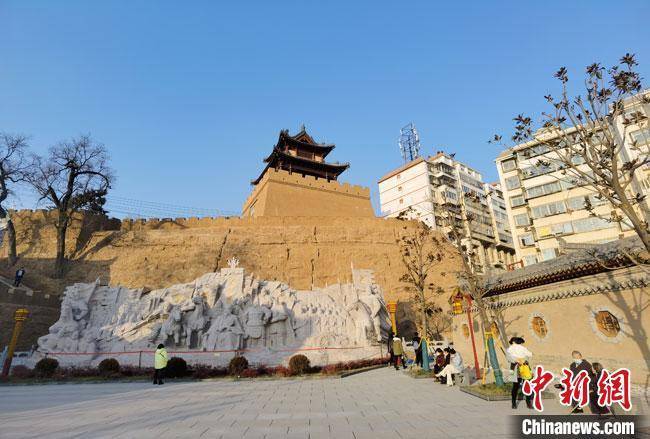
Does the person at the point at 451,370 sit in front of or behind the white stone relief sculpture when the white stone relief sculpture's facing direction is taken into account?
in front

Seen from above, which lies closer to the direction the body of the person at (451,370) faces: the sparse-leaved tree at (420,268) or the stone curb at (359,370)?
the stone curb

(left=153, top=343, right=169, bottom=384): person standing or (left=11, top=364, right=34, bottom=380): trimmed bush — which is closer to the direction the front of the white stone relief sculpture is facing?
the person standing

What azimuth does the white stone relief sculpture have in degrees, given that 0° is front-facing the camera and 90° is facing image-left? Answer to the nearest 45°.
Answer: approximately 0°
